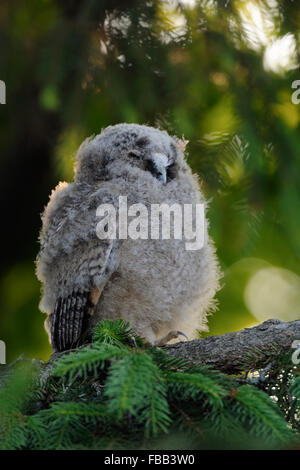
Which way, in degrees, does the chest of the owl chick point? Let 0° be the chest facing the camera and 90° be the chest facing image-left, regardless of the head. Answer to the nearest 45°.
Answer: approximately 315°
